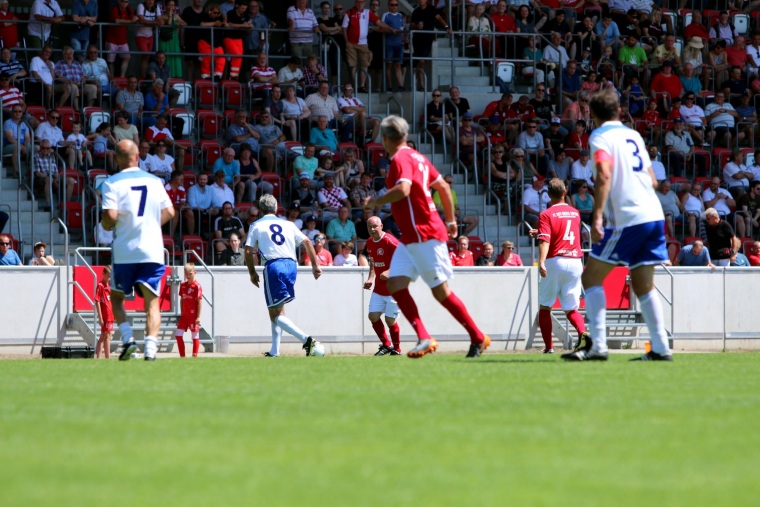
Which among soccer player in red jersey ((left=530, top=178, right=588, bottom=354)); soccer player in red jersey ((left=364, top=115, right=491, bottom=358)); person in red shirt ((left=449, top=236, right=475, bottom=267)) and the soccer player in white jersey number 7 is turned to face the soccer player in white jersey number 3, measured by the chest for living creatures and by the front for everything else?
the person in red shirt

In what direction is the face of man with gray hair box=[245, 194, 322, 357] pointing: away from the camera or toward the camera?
away from the camera

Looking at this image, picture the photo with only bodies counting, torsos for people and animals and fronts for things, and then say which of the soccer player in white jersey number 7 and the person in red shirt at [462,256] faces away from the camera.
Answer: the soccer player in white jersey number 7

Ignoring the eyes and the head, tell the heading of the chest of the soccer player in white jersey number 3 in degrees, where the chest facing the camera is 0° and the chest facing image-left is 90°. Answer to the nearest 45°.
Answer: approximately 135°

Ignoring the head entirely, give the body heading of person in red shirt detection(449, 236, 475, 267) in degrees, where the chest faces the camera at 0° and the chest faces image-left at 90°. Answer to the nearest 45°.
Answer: approximately 0°

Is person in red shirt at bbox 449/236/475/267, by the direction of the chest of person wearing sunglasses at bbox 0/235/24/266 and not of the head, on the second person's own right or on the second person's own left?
on the second person's own left

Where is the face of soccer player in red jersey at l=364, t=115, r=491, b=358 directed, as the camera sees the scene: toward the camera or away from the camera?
away from the camera

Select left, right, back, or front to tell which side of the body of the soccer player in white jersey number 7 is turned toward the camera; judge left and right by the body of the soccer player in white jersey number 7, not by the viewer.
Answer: back

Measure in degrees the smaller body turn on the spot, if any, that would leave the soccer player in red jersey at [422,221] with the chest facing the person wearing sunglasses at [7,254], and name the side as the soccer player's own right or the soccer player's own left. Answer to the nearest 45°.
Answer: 0° — they already face them

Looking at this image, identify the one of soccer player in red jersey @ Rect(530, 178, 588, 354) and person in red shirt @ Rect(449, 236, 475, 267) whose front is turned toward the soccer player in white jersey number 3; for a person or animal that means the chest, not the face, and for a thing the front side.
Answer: the person in red shirt

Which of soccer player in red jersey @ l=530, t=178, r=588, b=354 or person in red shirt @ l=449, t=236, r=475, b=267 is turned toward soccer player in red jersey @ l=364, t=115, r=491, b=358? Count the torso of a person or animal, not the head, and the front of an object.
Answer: the person in red shirt

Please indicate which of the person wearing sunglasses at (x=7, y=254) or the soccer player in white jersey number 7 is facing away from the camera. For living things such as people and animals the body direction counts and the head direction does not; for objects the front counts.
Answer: the soccer player in white jersey number 7
